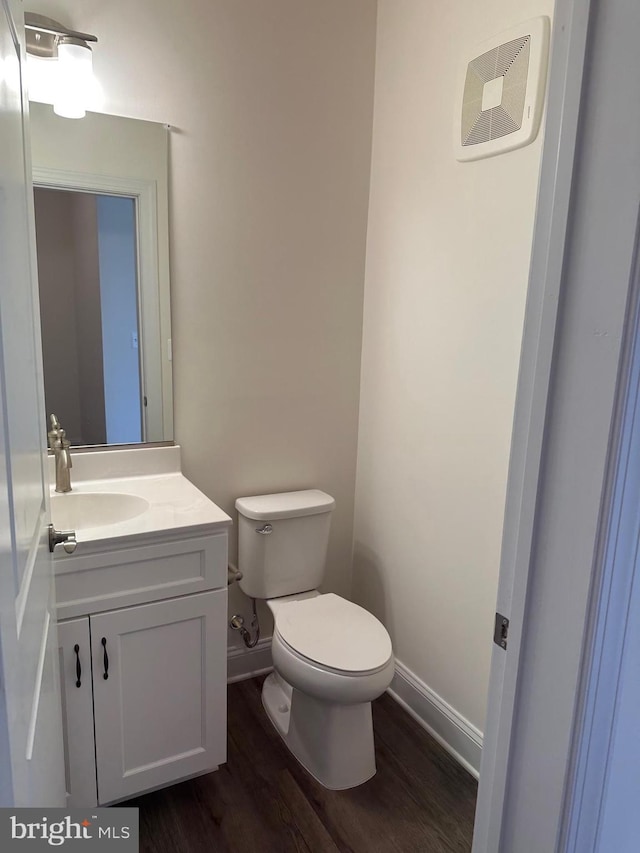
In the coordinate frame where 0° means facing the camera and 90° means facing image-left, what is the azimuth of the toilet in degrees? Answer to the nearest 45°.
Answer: approximately 315°

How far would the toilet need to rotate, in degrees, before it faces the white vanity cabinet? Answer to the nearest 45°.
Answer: approximately 90° to its right

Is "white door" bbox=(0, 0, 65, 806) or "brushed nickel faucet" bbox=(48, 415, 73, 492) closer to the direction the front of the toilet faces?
the white door

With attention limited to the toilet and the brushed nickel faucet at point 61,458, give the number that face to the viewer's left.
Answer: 0

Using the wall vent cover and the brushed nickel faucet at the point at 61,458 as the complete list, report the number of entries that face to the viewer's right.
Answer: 0

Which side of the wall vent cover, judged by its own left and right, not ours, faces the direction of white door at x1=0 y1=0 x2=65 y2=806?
front

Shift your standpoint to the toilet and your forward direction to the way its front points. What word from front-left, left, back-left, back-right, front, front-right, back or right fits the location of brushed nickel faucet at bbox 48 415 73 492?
back-right

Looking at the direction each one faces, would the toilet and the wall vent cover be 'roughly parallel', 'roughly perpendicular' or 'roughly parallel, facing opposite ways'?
roughly perpendicular
